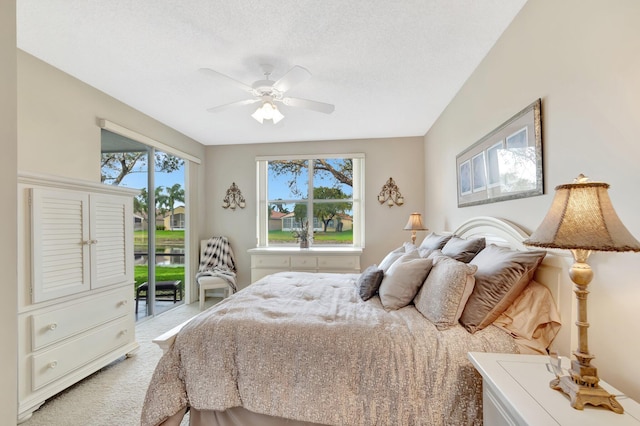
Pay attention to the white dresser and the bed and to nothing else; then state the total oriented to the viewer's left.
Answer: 1

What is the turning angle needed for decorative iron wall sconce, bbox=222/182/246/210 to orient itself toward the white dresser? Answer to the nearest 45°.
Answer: approximately 45° to its left

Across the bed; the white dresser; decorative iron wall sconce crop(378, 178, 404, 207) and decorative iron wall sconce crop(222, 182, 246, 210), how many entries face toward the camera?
3

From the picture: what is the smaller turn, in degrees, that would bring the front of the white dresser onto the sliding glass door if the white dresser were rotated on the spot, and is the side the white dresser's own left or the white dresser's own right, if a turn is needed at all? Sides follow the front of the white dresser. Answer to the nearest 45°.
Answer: approximately 90° to the white dresser's own right

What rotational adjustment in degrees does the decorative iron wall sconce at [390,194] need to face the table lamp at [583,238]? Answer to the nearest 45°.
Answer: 0° — it already faces it

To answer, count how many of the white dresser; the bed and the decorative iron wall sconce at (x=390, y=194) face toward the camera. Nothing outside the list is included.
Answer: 2

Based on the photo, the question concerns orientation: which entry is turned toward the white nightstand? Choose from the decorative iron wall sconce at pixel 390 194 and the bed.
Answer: the decorative iron wall sconce

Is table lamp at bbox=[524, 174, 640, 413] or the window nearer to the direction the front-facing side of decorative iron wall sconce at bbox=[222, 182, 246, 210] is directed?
the table lamp

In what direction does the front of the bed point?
to the viewer's left

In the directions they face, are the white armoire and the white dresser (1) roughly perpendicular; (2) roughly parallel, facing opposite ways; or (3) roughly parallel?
roughly perpendicular

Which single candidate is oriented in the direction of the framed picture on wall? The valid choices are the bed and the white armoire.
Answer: the white armoire
